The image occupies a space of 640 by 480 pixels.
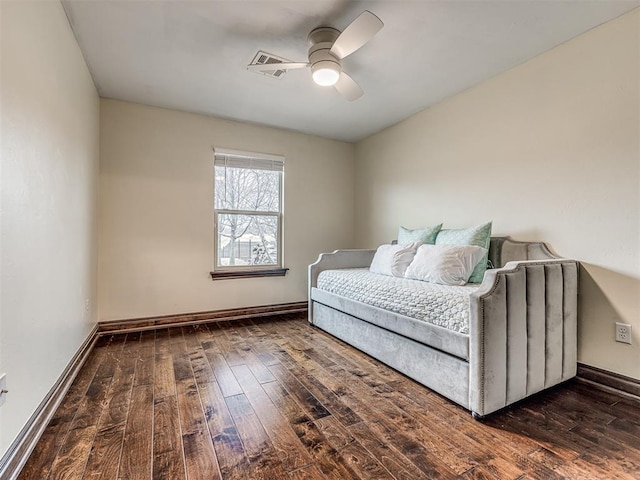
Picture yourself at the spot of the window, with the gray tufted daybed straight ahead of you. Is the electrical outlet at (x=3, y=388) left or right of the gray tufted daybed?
right

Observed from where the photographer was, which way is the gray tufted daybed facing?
facing the viewer and to the left of the viewer

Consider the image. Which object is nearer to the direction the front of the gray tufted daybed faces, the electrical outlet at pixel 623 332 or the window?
the window

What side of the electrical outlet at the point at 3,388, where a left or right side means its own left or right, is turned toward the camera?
right

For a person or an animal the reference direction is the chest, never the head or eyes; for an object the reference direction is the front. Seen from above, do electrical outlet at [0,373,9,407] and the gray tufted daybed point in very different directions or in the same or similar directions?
very different directions

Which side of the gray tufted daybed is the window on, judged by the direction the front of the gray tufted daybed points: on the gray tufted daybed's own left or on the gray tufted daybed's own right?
on the gray tufted daybed's own right

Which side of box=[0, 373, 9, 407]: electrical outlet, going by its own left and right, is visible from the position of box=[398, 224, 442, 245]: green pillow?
front

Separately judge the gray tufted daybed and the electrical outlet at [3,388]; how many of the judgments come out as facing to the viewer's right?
1

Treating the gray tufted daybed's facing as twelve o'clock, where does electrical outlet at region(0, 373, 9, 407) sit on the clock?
The electrical outlet is roughly at 12 o'clock from the gray tufted daybed.
